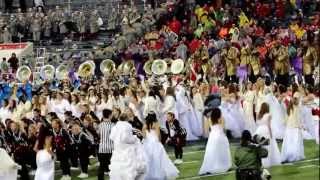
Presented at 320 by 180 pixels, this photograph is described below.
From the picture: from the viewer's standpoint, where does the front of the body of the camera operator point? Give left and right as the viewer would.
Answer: facing away from the viewer and to the right of the viewer

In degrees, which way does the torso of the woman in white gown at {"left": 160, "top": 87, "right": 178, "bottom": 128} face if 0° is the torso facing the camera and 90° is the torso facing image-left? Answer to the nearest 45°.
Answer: approximately 180°

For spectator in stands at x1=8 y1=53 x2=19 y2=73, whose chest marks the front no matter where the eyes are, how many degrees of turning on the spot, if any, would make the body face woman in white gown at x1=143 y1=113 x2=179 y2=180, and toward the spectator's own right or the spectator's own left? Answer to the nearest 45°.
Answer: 0° — they already face them

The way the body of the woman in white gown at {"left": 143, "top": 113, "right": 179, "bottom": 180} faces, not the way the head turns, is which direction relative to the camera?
away from the camera
